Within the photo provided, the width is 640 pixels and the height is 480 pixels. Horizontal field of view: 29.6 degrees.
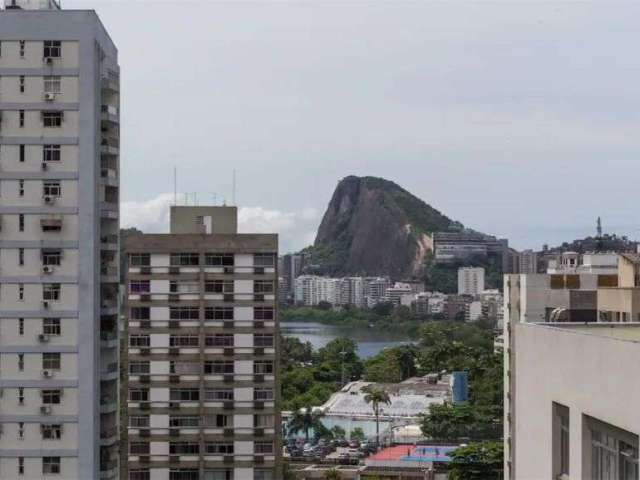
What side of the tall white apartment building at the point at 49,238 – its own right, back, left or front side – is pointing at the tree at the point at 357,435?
back
